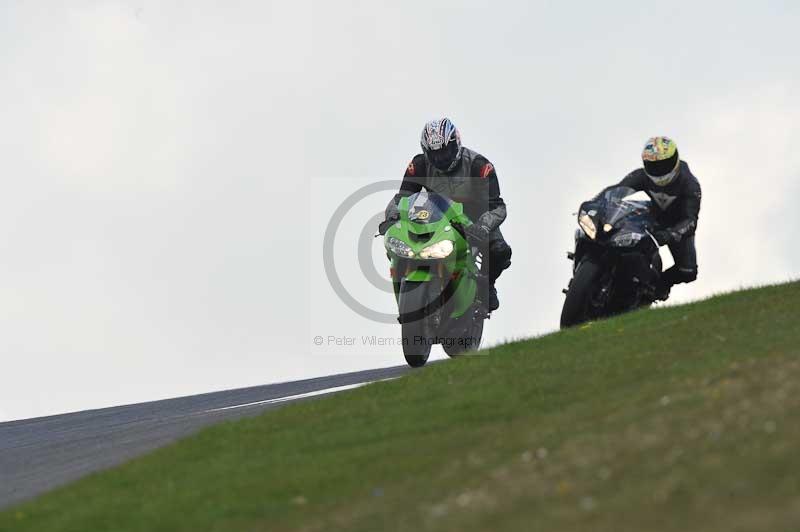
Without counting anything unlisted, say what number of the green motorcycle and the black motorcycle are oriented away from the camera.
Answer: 0

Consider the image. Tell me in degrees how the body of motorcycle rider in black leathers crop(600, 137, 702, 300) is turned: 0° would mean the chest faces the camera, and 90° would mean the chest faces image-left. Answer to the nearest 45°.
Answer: approximately 45°

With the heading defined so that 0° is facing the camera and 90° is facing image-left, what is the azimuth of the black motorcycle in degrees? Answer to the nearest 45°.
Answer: approximately 45°

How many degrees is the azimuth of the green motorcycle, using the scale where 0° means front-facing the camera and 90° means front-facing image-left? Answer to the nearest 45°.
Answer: approximately 0°

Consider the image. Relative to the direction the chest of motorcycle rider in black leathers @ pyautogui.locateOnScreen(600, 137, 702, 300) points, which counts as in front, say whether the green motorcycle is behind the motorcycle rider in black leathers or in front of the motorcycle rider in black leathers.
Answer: in front

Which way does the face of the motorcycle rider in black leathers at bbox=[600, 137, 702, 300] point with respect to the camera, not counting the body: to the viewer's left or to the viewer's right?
to the viewer's left
